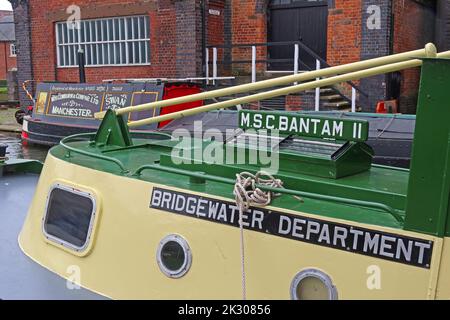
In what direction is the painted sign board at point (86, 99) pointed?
toward the camera

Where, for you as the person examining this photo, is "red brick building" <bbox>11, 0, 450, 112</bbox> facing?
facing the viewer

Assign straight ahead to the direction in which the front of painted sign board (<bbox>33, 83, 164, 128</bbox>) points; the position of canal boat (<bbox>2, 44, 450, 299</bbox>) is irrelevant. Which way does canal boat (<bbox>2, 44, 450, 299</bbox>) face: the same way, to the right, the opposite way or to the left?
to the right

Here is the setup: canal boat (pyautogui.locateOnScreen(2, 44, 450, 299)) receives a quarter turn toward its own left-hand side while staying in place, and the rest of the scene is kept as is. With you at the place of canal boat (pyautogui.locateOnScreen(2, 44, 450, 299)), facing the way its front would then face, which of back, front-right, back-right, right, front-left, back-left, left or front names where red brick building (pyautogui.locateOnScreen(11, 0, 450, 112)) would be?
back

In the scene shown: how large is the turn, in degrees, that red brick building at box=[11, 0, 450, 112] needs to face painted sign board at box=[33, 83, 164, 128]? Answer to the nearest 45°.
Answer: approximately 45° to its right

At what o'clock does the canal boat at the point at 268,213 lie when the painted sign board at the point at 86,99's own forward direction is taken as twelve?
The canal boat is roughly at 12 o'clock from the painted sign board.

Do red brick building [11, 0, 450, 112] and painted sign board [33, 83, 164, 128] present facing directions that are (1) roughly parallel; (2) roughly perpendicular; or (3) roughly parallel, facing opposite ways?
roughly parallel

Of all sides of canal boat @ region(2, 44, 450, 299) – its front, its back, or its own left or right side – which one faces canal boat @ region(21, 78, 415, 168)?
right

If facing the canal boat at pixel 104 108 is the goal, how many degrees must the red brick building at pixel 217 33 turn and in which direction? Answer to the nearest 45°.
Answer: approximately 45° to its right

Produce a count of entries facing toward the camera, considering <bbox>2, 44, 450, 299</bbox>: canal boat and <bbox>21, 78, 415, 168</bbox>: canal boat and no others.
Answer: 0

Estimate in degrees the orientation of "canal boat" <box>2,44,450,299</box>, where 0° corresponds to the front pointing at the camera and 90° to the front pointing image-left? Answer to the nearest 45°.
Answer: approximately 90°

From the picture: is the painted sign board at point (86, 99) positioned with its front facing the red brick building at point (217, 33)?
no
